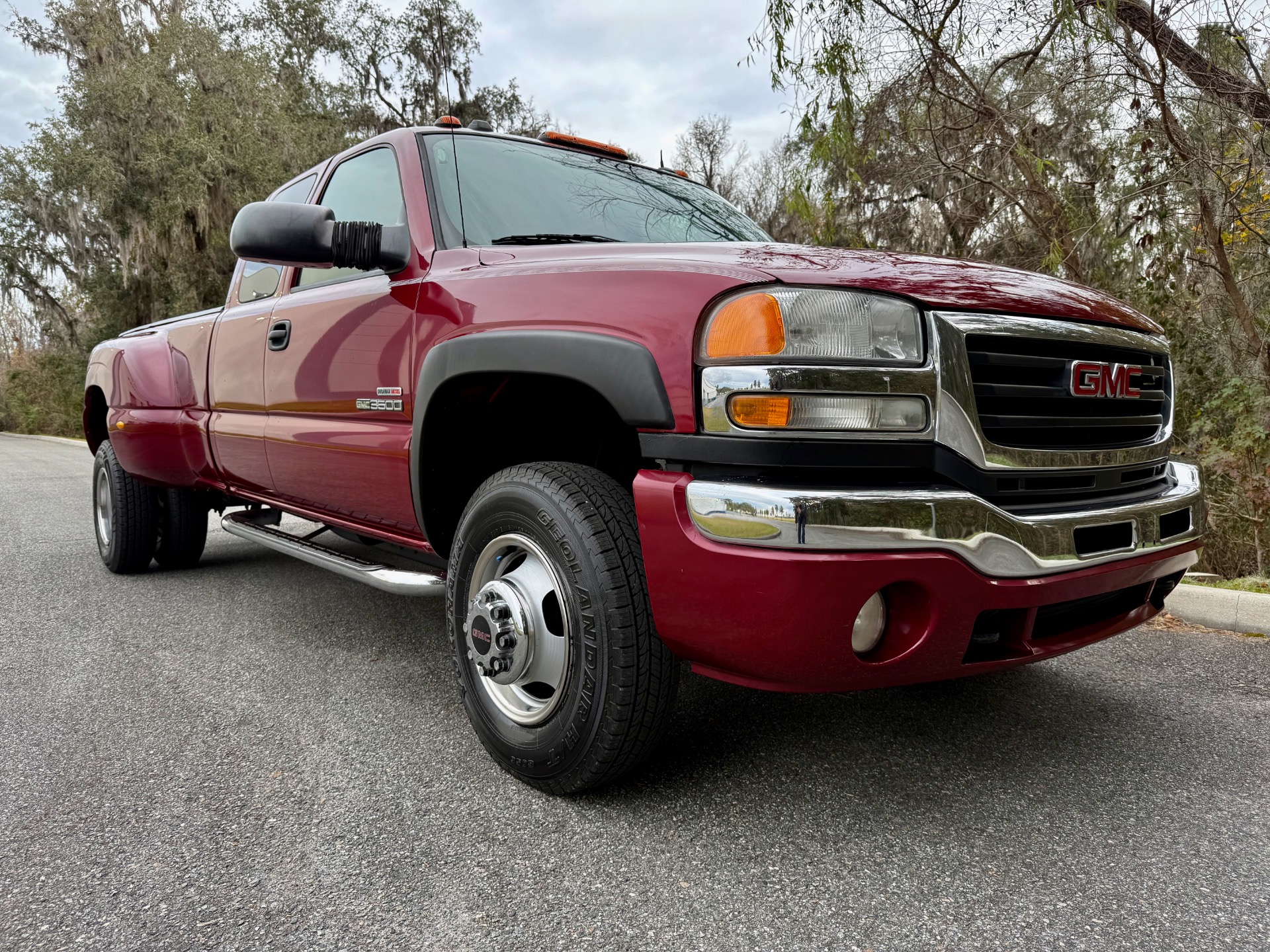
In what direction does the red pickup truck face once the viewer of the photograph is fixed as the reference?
facing the viewer and to the right of the viewer

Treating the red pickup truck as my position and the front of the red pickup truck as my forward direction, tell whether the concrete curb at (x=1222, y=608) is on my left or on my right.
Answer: on my left

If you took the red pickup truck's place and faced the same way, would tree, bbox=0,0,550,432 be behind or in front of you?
behind

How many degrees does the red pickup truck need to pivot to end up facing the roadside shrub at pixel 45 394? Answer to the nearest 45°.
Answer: approximately 180°
